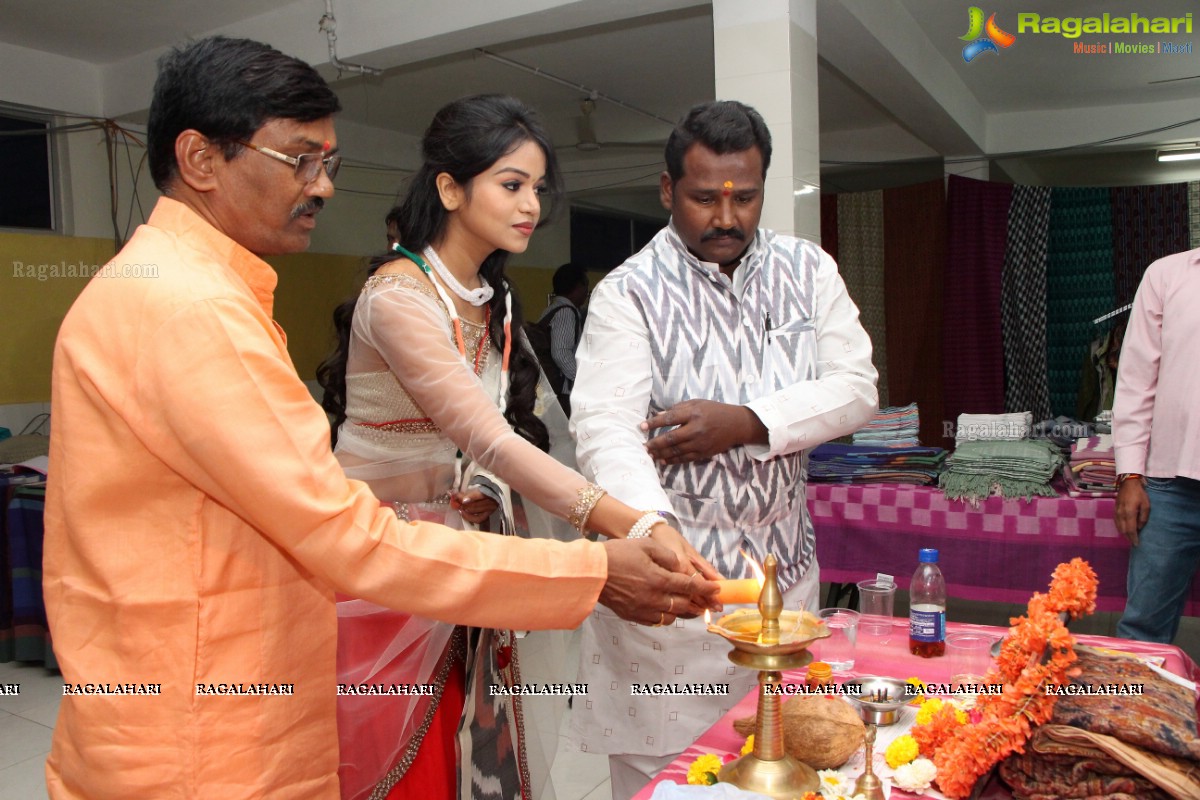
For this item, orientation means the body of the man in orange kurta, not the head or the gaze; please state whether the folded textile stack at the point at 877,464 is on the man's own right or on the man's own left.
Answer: on the man's own left

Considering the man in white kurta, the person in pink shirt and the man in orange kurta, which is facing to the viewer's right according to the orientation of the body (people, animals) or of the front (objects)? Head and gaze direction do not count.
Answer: the man in orange kurta

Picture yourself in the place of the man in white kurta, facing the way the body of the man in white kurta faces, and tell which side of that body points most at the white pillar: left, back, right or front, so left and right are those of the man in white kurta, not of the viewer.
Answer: back

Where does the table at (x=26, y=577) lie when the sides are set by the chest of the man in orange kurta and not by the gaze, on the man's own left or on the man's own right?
on the man's own left

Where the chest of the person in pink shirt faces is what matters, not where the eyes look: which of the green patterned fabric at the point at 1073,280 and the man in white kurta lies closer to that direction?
the man in white kurta

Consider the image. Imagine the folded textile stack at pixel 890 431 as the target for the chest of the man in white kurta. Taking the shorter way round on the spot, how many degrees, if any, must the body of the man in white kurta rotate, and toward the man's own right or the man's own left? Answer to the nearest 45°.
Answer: approximately 180°

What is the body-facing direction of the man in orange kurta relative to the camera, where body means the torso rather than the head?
to the viewer's right

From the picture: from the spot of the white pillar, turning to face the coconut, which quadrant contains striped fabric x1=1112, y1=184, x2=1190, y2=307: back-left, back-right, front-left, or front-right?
back-left

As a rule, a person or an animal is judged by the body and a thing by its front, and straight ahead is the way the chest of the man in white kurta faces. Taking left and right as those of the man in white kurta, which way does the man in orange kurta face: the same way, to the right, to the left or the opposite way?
to the left

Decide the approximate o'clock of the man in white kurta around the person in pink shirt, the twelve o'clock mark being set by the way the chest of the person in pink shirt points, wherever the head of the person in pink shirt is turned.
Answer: The man in white kurta is roughly at 1 o'clock from the person in pink shirt.
